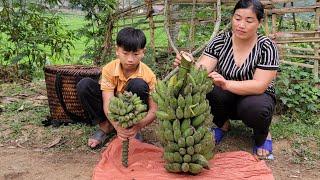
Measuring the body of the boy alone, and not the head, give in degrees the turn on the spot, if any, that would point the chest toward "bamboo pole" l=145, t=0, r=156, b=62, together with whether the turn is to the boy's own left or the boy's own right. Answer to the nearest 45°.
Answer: approximately 180°

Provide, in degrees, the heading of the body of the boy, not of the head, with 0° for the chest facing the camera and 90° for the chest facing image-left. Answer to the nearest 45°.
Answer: approximately 0°

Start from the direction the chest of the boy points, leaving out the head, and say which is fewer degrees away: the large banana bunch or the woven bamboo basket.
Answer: the large banana bunch

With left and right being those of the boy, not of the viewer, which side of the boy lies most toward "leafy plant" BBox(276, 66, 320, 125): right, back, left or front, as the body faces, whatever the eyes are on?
left

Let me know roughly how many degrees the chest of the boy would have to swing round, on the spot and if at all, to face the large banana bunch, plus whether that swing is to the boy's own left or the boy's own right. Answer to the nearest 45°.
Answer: approximately 45° to the boy's own left

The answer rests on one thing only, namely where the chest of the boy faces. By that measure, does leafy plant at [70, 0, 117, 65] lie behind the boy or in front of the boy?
behind

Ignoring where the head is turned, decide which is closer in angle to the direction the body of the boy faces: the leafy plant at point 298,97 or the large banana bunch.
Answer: the large banana bunch

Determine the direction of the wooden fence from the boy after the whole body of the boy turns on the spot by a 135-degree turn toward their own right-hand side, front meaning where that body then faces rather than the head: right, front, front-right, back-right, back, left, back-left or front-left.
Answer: right

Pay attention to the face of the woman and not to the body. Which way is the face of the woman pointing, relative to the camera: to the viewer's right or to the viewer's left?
to the viewer's left
